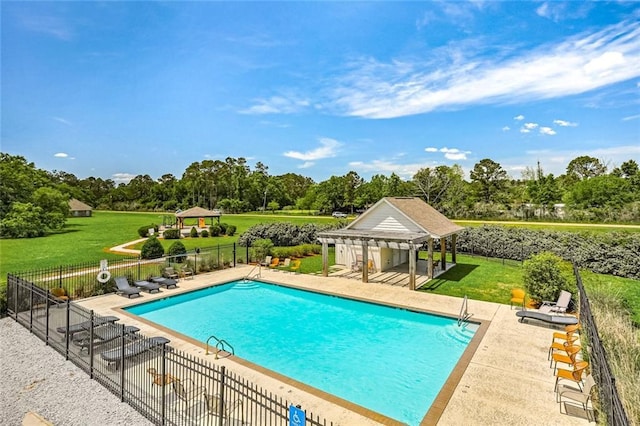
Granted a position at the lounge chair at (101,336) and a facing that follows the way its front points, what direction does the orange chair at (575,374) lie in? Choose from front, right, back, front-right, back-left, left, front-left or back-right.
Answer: front-right

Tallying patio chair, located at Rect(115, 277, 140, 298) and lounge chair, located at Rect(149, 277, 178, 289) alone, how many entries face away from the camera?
0

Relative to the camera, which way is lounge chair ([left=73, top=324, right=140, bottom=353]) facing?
to the viewer's right

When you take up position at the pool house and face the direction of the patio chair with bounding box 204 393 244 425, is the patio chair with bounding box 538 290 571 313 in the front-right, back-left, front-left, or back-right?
front-left

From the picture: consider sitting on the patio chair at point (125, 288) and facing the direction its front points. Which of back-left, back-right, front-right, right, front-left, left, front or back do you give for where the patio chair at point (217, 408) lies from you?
front-right

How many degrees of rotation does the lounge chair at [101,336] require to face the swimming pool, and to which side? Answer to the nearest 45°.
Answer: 0° — it already faces it

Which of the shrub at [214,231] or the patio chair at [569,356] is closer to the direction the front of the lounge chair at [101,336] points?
the patio chair

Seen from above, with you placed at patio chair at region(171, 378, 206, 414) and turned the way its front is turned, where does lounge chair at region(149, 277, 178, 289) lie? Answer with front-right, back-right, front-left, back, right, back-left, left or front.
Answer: front-left

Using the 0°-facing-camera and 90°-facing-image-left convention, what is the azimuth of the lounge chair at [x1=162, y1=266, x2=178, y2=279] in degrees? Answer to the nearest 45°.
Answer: approximately 315°

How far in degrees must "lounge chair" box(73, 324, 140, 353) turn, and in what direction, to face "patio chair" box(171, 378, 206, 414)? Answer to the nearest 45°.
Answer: approximately 45° to its right

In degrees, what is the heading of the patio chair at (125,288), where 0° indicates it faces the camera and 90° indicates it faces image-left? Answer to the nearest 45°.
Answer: approximately 315°

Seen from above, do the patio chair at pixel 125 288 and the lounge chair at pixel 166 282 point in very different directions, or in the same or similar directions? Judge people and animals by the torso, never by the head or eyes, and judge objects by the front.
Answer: same or similar directions

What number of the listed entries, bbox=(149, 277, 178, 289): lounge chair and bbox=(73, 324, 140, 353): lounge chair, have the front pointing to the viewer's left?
0

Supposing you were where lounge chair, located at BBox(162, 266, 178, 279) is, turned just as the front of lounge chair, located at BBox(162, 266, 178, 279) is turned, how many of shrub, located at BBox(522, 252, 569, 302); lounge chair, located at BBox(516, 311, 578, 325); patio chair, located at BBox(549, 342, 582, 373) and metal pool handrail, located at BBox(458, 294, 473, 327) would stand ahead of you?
4

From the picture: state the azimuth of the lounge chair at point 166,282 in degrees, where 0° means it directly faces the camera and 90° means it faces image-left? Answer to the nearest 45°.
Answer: approximately 315°

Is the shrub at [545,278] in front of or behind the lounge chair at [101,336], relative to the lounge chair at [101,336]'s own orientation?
in front

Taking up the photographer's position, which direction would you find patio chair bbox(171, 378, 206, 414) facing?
facing away from the viewer and to the right of the viewer

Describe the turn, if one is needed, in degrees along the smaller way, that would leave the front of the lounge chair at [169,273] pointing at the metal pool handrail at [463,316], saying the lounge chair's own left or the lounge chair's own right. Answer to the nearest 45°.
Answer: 0° — it already faces it

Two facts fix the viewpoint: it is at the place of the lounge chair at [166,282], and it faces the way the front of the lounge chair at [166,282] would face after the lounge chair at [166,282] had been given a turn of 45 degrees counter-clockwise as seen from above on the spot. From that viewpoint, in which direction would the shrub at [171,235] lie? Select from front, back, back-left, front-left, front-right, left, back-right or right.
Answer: left
